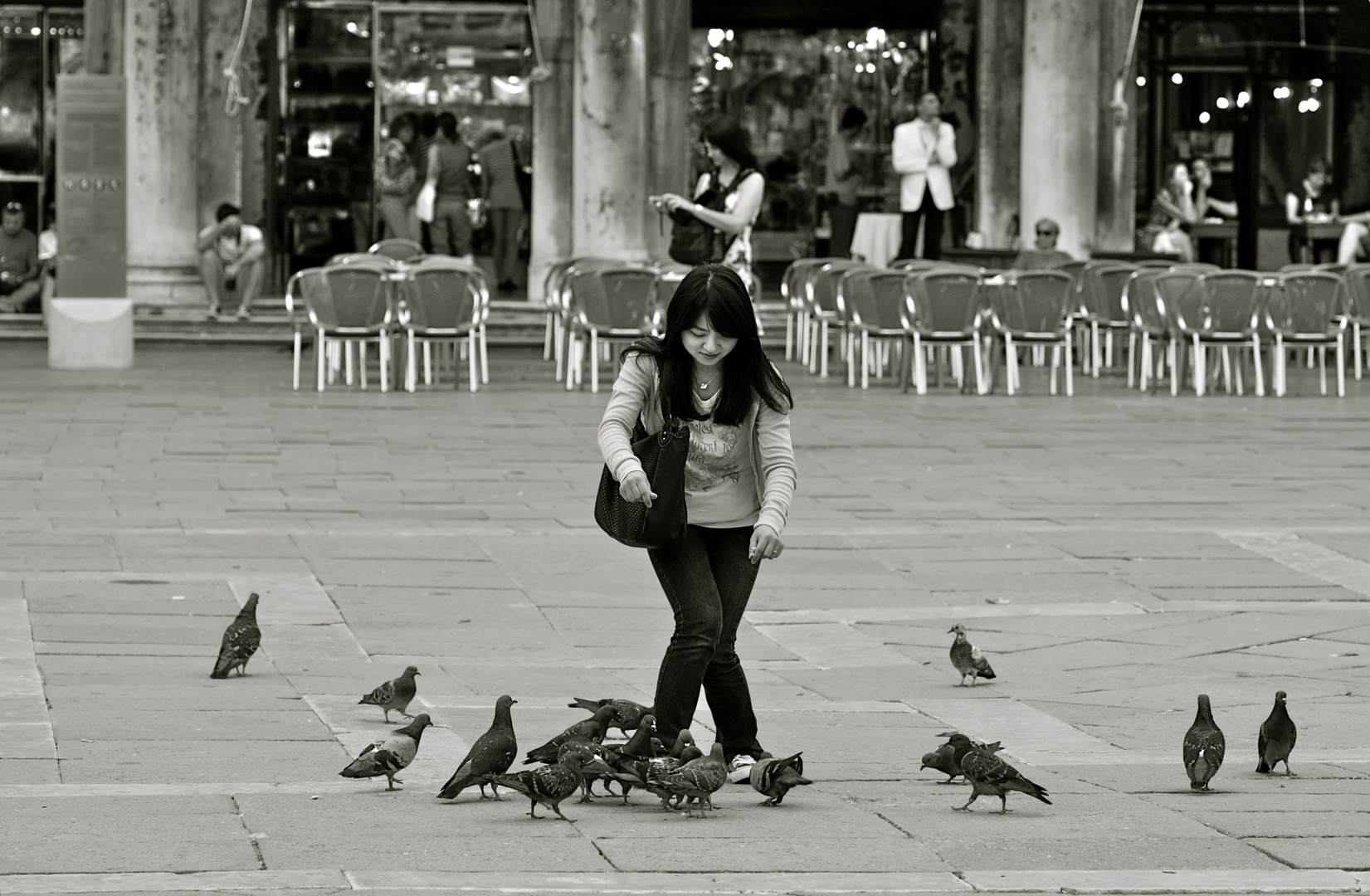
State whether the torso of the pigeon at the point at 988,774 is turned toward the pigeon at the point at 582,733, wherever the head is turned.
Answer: yes

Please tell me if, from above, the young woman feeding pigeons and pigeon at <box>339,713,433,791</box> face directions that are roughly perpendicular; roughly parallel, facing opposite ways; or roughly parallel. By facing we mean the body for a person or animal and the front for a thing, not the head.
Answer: roughly perpendicular

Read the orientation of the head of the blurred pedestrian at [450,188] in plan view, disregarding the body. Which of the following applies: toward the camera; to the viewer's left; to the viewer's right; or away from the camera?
away from the camera

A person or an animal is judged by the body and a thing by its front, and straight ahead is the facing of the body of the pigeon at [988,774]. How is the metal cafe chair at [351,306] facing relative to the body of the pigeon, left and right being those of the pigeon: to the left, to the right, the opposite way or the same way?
to the right

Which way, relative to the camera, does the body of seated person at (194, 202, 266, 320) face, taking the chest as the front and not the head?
toward the camera

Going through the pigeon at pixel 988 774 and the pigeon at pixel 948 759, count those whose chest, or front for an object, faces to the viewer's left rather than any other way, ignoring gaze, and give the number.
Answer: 2

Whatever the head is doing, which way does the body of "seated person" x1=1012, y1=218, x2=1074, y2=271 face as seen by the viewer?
toward the camera

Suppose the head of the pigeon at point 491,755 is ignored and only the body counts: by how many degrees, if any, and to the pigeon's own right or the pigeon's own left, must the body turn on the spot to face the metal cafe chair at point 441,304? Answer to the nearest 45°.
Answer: approximately 90° to the pigeon's own left

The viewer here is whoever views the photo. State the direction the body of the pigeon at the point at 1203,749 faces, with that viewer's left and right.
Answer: facing away from the viewer

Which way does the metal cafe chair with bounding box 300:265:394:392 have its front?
away from the camera

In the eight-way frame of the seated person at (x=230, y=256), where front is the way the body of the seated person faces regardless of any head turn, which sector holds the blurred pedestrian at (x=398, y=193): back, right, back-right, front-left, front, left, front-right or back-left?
back-left

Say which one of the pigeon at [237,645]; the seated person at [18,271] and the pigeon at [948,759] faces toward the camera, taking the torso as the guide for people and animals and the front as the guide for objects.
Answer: the seated person

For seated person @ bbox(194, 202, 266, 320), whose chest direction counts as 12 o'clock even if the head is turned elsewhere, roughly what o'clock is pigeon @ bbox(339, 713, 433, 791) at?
The pigeon is roughly at 12 o'clock from the seated person.

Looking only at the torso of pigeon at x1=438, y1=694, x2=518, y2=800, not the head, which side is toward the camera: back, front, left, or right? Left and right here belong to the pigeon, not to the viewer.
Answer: right

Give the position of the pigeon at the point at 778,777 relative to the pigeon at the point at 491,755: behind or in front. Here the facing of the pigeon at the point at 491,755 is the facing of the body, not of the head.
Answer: in front
